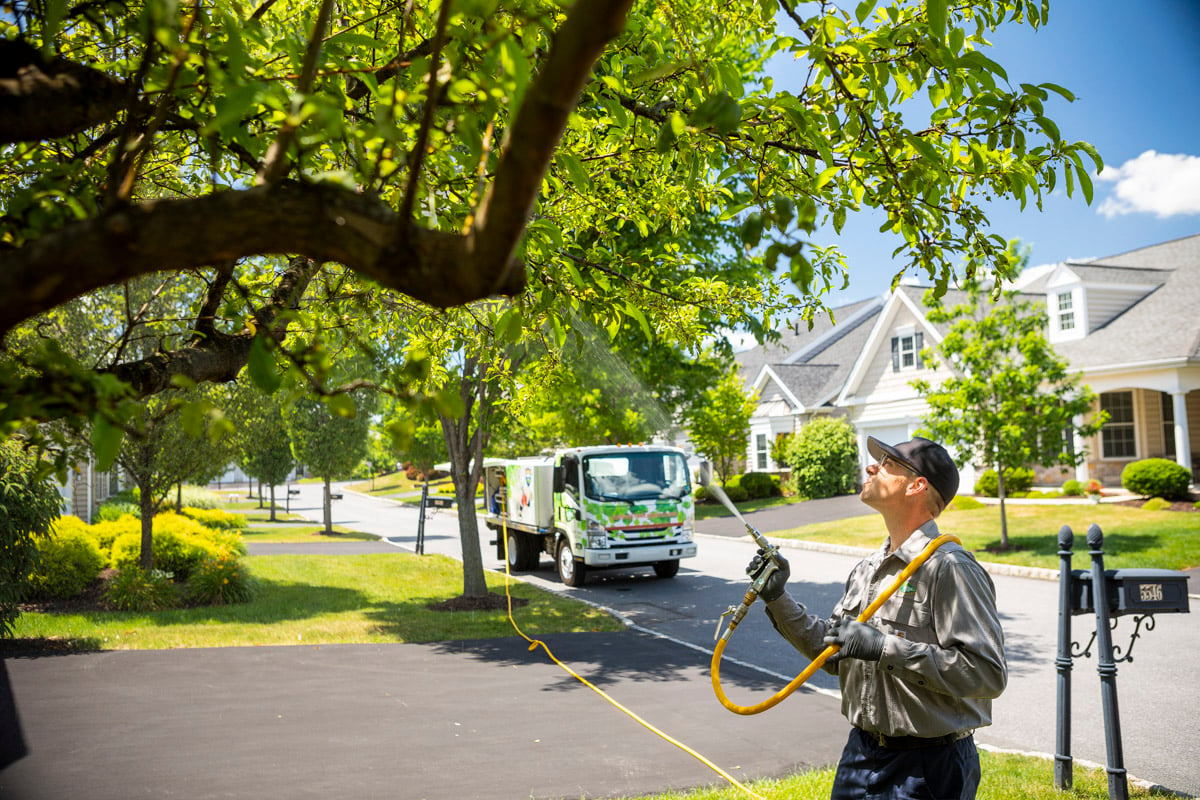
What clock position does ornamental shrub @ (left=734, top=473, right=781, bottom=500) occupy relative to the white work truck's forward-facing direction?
The ornamental shrub is roughly at 8 o'clock from the white work truck.

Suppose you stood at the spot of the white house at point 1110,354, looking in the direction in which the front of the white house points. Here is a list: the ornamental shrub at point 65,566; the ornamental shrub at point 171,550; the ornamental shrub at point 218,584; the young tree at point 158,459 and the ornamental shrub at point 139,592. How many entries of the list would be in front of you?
5

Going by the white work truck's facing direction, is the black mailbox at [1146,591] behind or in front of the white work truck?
in front

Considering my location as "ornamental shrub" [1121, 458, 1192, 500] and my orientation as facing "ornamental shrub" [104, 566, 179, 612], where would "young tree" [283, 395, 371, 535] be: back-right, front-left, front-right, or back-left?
front-right

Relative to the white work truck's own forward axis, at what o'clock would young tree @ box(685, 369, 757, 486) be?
The young tree is roughly at 8 o'clock from the white work truck.

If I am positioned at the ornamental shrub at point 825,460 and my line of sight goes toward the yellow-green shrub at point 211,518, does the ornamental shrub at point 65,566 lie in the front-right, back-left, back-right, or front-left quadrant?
front-left

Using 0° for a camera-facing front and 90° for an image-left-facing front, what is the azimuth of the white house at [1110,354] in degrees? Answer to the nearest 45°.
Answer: approximately 45°

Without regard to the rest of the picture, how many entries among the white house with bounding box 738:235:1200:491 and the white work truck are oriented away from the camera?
0

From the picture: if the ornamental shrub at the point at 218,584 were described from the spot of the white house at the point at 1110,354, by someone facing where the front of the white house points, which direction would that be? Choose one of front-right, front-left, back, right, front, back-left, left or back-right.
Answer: front

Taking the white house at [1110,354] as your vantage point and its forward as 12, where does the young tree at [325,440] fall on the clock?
The young tree is roughly at 1 o'clock from the white house.

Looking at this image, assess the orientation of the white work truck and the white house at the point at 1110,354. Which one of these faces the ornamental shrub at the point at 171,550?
the white house

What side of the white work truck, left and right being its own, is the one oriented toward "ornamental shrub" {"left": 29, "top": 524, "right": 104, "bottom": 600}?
right

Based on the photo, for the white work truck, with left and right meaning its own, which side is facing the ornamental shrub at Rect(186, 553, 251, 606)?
right
